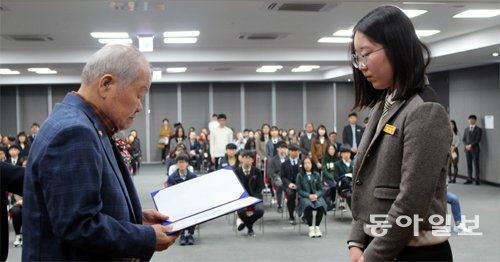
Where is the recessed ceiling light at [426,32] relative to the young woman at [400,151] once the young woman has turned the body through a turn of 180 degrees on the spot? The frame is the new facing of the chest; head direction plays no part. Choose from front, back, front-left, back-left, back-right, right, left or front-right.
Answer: left

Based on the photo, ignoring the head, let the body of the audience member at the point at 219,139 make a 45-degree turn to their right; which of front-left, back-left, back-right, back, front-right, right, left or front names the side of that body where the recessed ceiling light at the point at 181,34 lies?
front-left

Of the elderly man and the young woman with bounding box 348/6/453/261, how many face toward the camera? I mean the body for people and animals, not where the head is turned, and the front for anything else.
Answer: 0

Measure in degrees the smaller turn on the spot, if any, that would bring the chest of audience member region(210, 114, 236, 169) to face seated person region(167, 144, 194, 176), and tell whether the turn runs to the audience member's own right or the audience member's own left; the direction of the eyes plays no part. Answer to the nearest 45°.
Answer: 0° — they already face them

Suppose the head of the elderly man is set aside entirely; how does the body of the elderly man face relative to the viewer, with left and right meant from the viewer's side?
facing to the right of the viewer

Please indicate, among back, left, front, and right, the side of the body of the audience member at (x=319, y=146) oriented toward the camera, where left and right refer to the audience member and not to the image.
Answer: front

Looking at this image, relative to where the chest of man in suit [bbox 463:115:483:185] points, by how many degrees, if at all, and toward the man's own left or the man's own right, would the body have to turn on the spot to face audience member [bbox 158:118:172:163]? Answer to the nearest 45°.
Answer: approximately 45° to the man's own right

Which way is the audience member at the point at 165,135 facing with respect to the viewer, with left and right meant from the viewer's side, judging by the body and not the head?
facing the viewer

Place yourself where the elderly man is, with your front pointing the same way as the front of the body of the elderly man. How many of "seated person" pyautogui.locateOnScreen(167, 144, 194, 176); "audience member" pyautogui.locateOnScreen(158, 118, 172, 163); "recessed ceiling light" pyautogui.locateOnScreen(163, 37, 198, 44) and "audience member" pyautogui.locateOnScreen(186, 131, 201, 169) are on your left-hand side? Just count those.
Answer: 4

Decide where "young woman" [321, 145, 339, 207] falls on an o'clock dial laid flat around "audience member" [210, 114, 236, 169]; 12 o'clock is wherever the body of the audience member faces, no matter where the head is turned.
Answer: The young woman is roughly at 11 o'clock from the audience member.

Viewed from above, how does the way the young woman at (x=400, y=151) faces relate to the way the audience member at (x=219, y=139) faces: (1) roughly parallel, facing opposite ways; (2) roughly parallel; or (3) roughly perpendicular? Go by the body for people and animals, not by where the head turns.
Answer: roughly perpendicular

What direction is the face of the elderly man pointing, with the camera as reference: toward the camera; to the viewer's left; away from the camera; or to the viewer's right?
to the viewer's right

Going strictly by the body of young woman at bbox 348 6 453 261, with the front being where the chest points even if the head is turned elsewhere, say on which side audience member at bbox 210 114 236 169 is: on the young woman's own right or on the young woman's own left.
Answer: on the young woman's own right

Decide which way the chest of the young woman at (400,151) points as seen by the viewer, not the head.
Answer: to the viewer's left
